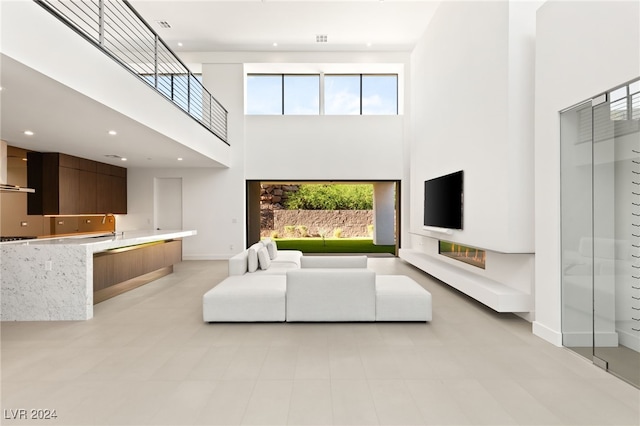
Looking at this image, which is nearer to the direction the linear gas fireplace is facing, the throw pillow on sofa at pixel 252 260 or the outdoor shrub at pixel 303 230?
the throw pillow on sofa

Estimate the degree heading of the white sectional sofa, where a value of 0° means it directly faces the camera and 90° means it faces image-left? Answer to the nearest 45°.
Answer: approximately 270°

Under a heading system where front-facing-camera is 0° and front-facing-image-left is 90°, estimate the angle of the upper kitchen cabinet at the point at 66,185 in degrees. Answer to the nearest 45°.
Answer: approximately 315°

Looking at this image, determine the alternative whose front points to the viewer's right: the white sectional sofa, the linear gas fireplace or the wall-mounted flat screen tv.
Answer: the white sectional sofa

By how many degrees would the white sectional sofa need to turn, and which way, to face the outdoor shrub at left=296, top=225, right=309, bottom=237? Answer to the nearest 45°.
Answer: approximately 90° to its left

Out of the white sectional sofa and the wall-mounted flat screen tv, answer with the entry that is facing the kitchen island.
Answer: the wall-mounted flat screen tv

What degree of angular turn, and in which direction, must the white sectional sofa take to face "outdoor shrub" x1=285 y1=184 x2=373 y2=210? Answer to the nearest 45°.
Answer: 0° — it already faces it

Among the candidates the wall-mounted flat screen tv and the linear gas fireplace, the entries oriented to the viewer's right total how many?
0

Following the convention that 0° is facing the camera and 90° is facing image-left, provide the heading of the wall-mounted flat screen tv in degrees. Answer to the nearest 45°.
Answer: approximately 45°

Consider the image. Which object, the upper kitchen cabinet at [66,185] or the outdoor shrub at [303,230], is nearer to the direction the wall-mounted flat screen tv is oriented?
the upper kitchen cabinet

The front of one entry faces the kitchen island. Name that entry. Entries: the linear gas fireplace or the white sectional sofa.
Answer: the linear gas fireplace
